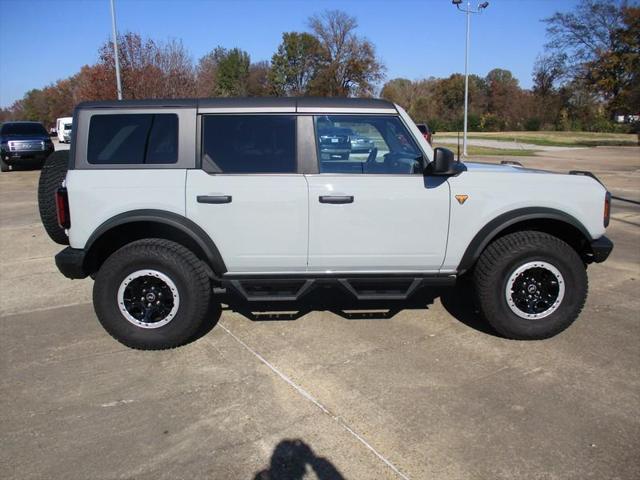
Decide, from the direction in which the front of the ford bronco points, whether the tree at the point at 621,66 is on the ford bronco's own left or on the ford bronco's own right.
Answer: on the ford bronco's own left

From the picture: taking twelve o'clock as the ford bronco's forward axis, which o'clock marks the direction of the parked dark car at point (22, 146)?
The parked dark car is roughly at 8 o'clock from the ford bronco.

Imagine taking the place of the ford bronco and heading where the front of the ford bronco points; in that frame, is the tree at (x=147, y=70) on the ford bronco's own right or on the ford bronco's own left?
on the ford bronco's own left

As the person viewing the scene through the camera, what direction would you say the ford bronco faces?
facing to the right of the viewer

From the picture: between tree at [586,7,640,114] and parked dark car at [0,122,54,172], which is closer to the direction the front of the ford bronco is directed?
the tree
